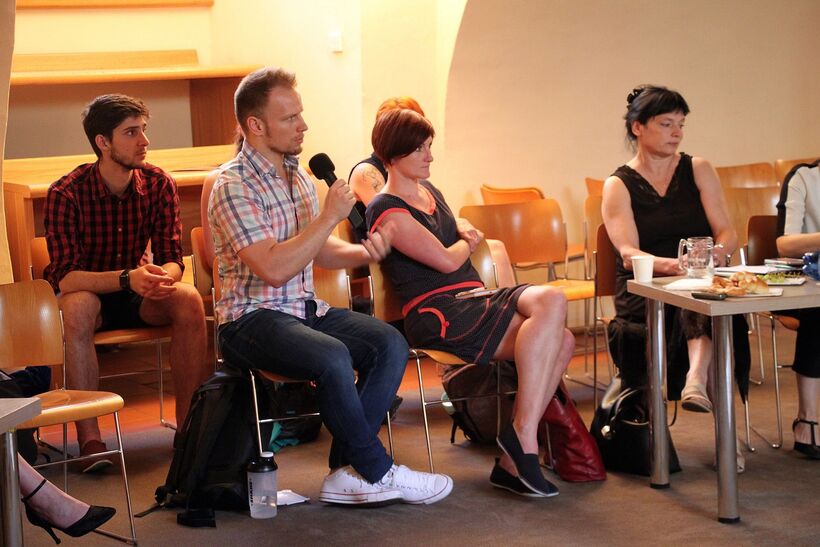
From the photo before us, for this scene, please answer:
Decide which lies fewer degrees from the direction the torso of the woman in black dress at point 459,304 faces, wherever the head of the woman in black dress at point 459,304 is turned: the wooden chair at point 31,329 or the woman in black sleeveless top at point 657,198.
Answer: the woman in black sleeveless top

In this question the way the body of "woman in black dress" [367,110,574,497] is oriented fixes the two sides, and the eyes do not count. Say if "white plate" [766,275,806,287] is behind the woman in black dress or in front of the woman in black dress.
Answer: in front

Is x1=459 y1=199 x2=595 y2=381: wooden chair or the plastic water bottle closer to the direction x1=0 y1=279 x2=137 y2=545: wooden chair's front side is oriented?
the plastic water bottle

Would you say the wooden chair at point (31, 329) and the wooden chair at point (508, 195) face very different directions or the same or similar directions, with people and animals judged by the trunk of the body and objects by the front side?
same or similar directions

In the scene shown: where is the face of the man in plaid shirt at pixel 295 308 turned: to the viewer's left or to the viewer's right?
to the viewer's right

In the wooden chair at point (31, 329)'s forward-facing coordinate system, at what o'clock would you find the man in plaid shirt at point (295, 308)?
The man in plaid shirt is roughly at 11 o'clock from the wooden chair.

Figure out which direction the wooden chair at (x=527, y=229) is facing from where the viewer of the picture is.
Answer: facing the viewer and to the right of the viewer

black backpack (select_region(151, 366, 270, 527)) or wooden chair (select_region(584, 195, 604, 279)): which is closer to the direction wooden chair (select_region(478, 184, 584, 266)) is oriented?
the wooden chair

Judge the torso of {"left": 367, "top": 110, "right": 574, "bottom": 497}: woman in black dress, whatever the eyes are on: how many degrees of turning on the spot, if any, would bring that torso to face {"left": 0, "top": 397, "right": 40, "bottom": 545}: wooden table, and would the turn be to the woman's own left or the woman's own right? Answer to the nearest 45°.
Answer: approximately 90° to the woman's own right

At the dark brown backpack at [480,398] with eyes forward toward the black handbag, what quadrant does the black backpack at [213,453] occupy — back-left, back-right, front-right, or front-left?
back-right

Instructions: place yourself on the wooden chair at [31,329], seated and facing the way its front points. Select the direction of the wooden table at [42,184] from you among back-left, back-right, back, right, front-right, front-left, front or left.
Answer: back-left

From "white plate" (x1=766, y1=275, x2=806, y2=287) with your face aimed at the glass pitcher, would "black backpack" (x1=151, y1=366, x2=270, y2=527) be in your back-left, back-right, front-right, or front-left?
front-left

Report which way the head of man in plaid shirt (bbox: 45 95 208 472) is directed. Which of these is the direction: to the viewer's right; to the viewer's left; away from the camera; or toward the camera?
to the viewer's right
